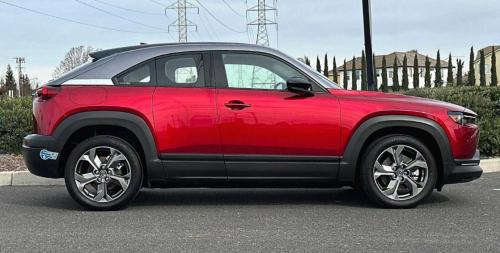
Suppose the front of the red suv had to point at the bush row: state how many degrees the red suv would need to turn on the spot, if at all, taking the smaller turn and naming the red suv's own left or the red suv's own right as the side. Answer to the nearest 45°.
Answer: approximately 135° to the red suv's own left

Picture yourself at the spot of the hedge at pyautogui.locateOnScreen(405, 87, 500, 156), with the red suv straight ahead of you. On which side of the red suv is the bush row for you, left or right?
right

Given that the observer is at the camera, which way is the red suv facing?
facing to the right of the viewer

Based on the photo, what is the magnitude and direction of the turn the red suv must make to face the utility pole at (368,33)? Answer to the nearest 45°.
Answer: approximately 45° to its left

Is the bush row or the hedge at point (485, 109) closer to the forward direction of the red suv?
the hedge
